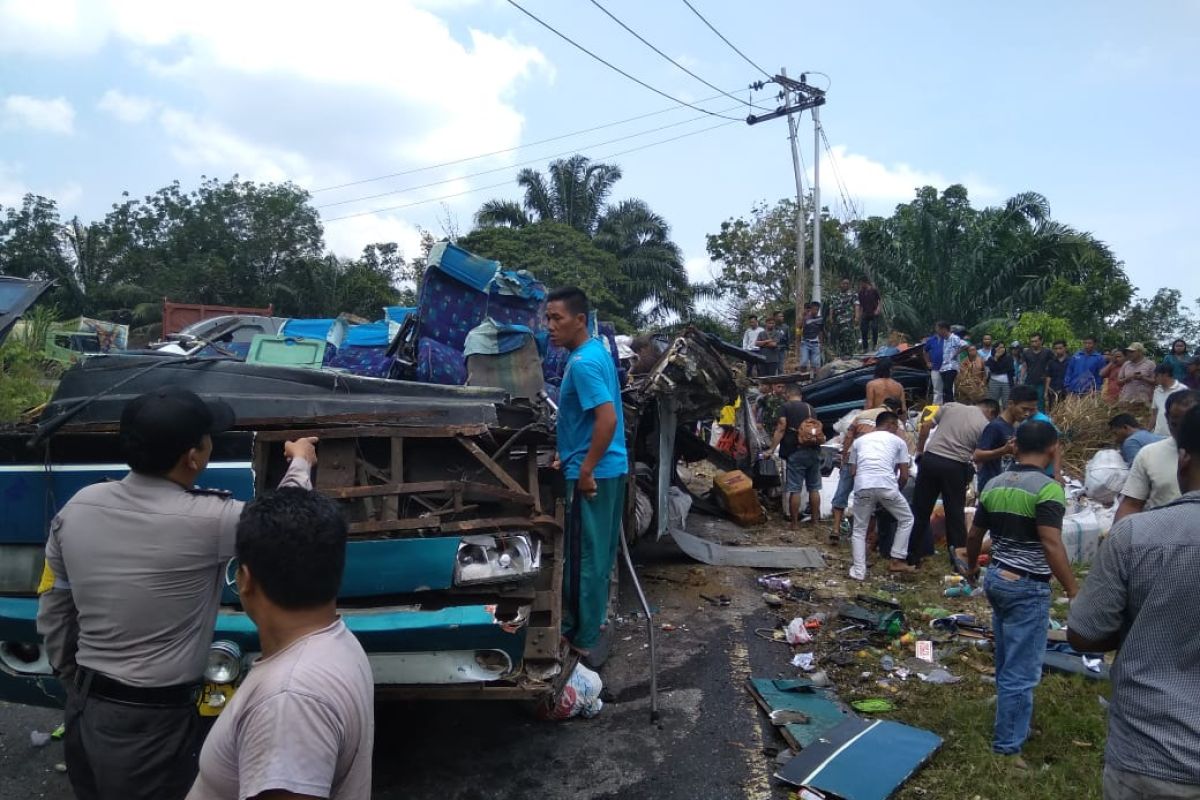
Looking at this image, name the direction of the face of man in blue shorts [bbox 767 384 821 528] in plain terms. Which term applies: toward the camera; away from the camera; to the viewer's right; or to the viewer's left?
away from the camera

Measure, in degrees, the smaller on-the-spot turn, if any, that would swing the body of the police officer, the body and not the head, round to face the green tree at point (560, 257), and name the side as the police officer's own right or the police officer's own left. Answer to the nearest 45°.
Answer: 0° — they already face it

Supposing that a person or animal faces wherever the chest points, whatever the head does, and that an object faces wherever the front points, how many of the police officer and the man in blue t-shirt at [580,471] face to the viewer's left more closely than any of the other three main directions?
1

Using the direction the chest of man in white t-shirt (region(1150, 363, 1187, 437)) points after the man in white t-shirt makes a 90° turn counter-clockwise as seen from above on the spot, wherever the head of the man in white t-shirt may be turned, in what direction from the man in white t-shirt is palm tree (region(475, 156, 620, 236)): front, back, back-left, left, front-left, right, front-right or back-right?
back

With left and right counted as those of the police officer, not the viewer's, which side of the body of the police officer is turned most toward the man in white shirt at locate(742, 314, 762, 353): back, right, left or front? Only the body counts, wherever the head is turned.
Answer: front

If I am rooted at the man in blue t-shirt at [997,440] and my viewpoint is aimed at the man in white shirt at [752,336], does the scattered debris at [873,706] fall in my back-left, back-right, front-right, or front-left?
back-left

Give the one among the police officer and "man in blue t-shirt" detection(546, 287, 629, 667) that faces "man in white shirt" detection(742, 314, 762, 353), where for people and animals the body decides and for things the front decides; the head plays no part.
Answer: the police officer

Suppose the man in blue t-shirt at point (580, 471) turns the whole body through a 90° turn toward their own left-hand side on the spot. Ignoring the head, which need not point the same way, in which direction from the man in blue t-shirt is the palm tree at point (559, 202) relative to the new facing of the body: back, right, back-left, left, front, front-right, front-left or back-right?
back

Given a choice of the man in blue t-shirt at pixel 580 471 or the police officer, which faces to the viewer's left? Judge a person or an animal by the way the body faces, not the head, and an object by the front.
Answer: the man in blue t-shirt

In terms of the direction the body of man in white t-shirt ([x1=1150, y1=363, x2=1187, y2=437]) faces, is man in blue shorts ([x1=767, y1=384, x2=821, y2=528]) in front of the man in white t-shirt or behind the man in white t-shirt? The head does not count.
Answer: in front

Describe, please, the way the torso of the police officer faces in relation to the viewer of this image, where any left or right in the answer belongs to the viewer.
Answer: facing away from the viewer and to the right of the viewer

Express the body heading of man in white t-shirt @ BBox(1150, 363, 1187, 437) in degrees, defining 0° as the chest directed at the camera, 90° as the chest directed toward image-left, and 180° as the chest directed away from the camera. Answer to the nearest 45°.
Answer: approximately 45°
